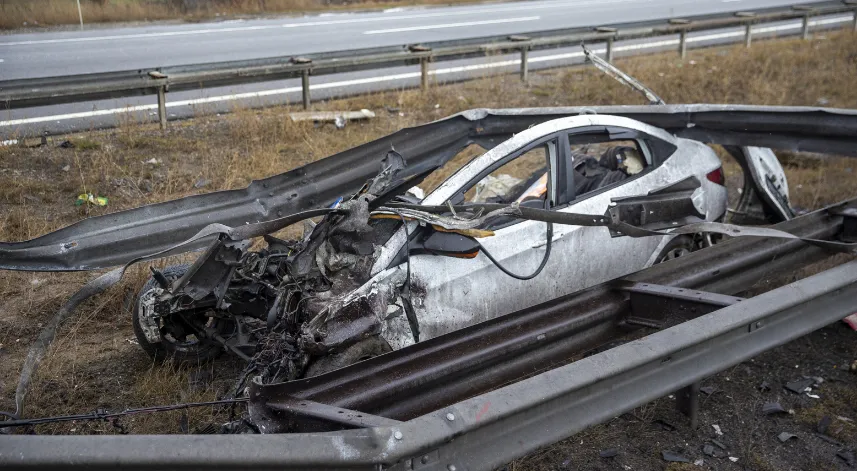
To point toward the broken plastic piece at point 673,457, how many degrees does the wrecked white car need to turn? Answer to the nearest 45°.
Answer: approximately 90° to its left

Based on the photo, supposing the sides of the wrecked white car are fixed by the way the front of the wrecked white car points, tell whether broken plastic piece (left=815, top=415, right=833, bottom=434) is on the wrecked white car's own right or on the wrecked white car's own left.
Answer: on the wrecked white car's own left

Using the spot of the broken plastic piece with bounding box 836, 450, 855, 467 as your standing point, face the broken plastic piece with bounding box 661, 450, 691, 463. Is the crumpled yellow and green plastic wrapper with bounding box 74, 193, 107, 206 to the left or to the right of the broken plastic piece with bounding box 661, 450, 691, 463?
right

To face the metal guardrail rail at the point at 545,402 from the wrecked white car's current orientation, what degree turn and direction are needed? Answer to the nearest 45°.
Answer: approximately 45° to its left

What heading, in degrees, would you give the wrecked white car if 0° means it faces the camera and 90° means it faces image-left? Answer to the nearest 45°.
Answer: approximately 45°

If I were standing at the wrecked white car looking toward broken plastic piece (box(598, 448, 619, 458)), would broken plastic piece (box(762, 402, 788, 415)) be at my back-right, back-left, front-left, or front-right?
front-left
